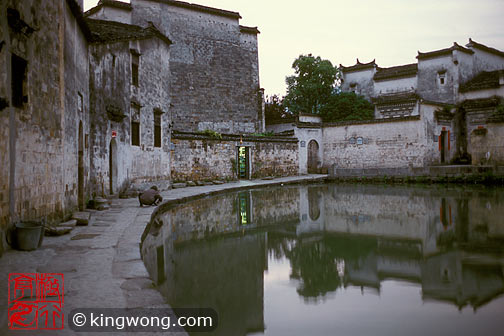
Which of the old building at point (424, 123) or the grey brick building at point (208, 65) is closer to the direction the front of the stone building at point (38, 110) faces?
the old building

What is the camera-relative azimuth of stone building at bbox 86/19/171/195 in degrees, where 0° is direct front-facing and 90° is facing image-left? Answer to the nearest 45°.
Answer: approximately 315°

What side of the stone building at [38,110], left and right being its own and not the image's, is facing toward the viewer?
right

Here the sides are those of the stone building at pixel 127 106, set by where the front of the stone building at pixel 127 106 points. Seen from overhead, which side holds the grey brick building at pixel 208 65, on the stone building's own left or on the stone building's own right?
on the stone building's own left

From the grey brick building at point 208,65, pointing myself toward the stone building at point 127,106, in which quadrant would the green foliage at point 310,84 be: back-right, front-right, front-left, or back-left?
back-left

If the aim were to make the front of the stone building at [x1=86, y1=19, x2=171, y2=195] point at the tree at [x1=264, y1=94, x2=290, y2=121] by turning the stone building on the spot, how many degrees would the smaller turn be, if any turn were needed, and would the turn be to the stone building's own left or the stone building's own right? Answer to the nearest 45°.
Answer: approximately 90° to the stone building's own left

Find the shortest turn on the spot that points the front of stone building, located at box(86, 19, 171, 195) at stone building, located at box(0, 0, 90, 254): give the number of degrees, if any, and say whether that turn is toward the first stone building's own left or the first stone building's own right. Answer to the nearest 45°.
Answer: approximately 45° to the first stone building's own right

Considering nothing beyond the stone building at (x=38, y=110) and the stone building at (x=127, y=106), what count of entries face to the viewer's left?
0

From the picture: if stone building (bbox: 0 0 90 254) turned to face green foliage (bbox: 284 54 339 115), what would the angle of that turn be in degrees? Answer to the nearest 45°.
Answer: approximately 45° to its left

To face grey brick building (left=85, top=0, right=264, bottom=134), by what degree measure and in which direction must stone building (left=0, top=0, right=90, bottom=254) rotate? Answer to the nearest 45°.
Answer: approximately 45° to its left

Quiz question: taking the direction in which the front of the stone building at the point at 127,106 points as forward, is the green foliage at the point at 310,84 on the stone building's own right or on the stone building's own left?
on the stone building's own left

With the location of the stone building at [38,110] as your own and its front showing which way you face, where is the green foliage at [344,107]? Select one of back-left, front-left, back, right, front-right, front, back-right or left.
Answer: front-left

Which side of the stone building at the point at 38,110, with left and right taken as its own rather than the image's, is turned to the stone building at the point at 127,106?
left
